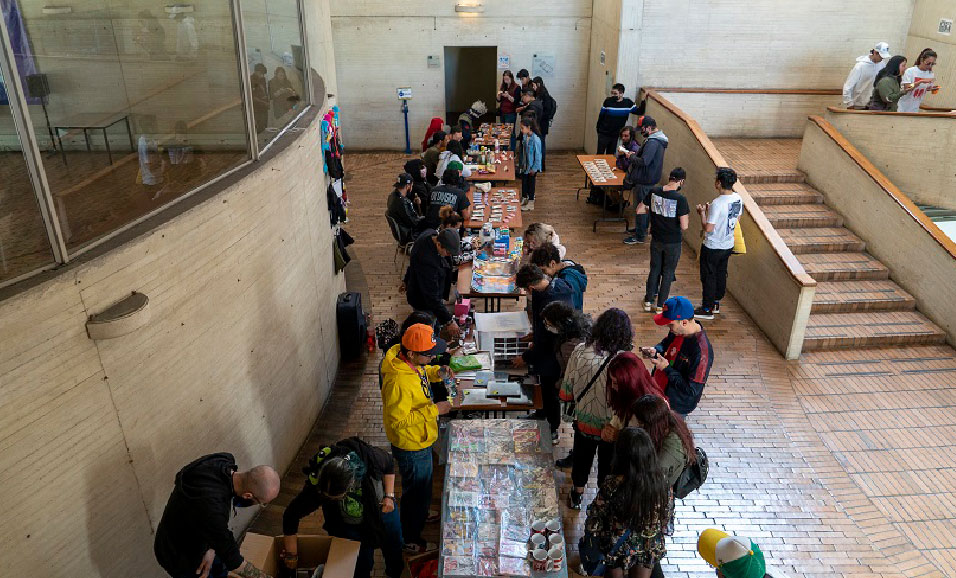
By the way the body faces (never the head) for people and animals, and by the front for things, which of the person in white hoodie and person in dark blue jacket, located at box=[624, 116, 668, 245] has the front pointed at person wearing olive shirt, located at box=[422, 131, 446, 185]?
the person in dark blue jacket

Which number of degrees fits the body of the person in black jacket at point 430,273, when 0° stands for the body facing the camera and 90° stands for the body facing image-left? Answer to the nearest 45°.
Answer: approximately 270°

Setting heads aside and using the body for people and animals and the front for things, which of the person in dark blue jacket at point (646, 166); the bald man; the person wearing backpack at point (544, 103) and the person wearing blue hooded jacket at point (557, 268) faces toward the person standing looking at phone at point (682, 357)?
the bald man

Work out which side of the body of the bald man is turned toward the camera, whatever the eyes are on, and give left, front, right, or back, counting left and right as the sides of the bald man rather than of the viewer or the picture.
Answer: right

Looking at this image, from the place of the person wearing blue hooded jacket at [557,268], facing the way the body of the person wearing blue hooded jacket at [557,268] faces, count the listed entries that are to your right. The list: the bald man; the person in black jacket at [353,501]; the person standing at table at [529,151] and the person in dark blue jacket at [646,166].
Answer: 2

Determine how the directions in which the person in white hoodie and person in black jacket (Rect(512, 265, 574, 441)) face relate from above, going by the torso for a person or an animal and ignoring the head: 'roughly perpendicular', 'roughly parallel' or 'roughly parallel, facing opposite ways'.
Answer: roughly parallel, facing opposite ways

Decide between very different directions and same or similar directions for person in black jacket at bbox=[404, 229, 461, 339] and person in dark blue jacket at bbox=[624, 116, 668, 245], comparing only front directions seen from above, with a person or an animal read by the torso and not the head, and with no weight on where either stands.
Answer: very different directions

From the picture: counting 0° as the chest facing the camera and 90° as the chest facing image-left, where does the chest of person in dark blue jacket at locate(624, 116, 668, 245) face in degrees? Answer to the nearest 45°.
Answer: approximately 90°

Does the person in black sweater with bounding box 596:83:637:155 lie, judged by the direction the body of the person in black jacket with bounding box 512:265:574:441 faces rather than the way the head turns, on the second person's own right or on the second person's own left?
on the second person's own right

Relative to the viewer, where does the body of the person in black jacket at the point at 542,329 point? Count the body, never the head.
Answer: to the viewer's left

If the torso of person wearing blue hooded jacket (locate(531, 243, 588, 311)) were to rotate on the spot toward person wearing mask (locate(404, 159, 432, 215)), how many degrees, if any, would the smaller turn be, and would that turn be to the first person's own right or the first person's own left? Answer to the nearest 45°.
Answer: approximately 45° to the first person's own right

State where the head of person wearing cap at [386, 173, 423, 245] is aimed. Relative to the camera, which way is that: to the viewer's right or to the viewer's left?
to the viewer's right

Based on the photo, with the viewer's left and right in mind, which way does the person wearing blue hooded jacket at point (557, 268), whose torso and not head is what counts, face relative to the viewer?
facing to the left of the viewer
